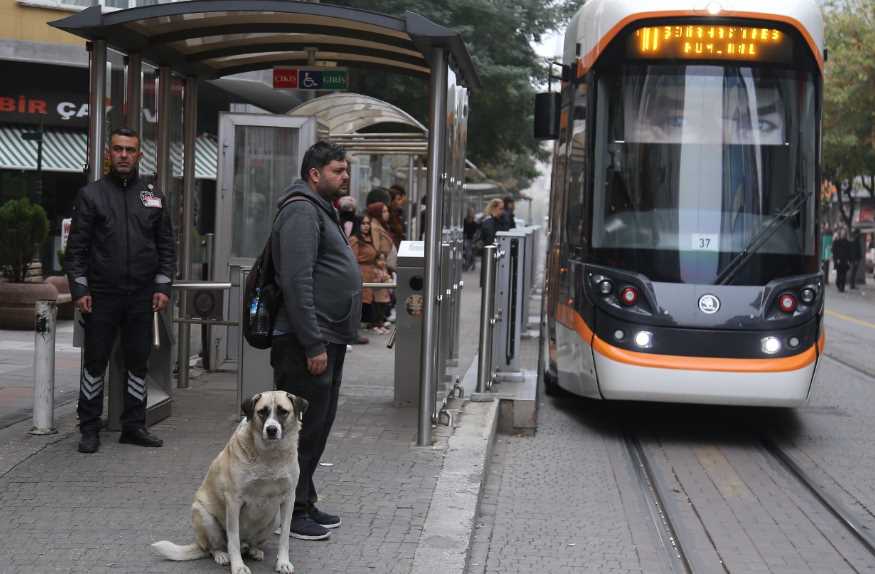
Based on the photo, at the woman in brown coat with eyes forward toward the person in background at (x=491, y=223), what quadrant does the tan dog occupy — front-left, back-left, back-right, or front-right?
back-right

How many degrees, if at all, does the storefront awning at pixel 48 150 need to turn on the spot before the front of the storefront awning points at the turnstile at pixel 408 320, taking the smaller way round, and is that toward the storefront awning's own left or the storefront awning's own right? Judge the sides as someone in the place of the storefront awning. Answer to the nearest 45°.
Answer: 0° — it already faces it

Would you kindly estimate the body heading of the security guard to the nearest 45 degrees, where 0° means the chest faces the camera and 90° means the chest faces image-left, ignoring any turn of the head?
approximately 0°

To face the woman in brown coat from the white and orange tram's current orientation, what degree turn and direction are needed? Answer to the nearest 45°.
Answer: approximately 135° to its right

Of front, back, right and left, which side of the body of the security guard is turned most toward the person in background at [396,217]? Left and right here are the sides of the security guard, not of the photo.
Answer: back
